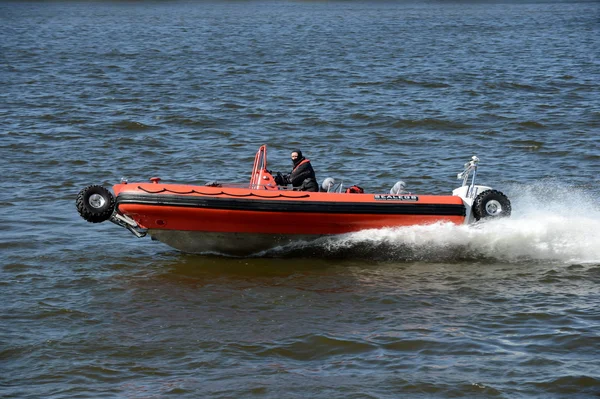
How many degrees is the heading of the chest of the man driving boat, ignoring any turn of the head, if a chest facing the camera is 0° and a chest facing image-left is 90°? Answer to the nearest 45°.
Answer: approximately 90°

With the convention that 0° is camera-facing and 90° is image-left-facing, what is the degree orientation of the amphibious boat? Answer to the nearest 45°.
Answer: approximately 90°
